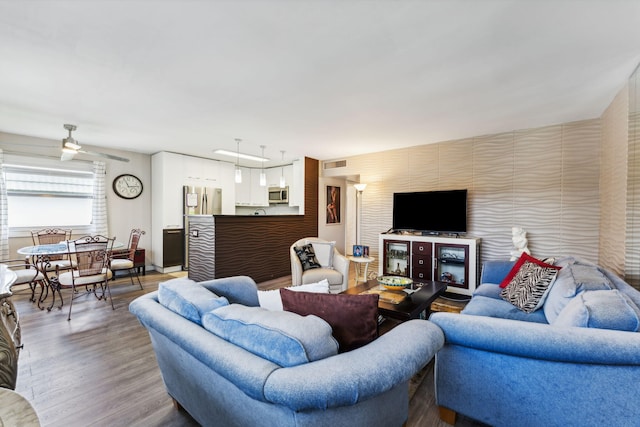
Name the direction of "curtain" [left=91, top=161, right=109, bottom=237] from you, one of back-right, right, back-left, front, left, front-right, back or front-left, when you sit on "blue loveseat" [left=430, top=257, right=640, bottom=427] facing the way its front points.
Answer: front

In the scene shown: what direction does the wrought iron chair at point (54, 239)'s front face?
toward the camera

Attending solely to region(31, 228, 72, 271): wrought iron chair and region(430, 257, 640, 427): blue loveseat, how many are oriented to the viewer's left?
1

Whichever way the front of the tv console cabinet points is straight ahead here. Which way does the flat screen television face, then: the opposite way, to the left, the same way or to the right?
the same way

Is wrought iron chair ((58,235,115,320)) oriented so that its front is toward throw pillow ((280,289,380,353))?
no

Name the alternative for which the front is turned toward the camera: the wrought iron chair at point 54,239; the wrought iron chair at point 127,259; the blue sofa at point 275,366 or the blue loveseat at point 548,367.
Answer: the wrought iron chair at point 54,239

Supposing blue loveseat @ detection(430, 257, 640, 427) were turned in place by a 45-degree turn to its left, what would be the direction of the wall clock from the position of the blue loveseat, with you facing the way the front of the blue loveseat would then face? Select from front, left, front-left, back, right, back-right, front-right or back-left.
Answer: front-right

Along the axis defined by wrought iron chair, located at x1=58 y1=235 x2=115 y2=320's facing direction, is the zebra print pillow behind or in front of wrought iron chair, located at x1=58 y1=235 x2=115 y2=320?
behind

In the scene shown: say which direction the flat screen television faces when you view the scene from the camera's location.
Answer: facing the viewer and to the left of the viewer

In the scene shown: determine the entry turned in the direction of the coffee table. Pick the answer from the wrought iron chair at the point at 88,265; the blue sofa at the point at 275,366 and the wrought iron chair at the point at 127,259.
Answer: the blue sofa

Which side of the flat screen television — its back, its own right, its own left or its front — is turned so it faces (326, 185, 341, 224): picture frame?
right

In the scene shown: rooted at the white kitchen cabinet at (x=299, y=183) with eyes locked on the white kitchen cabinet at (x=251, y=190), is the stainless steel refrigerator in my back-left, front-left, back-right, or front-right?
front-left

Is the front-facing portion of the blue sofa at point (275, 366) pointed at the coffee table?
yes

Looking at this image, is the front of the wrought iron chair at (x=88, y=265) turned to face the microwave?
no

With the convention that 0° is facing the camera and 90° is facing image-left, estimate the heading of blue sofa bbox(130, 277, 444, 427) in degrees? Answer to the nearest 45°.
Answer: approximately 225°

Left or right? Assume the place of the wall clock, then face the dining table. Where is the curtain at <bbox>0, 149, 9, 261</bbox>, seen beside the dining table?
right

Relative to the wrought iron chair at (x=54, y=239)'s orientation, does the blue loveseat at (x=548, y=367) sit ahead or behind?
ahead

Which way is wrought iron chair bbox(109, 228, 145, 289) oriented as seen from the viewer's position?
to the viewer's left

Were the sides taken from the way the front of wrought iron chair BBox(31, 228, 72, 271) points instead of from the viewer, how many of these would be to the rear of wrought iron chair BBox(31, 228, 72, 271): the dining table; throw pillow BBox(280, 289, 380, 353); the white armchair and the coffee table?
0
